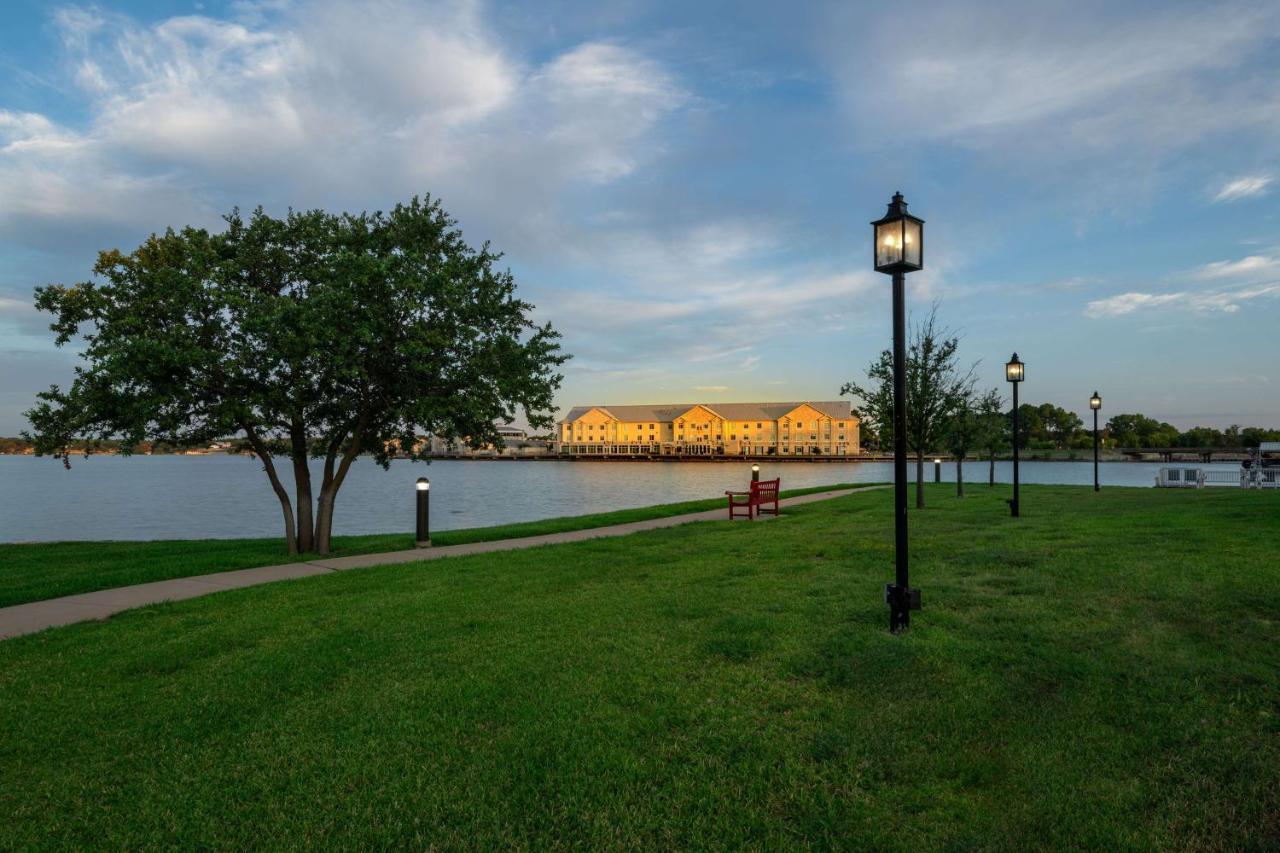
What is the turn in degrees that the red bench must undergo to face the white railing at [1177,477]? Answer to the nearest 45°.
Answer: approximately 90° to its right

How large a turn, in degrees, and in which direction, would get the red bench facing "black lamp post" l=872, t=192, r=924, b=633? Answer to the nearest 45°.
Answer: approximately 135° to its left

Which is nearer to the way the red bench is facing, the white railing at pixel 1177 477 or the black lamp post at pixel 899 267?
the white railing

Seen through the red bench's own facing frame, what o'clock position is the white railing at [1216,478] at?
The white railing is roughly at 3 o'clock from the red bench.

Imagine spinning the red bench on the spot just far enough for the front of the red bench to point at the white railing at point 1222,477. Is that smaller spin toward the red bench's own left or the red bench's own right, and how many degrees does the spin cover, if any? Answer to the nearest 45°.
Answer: approximately 90° to the red bench's own right

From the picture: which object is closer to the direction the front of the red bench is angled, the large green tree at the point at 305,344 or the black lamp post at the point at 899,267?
the large green tree
